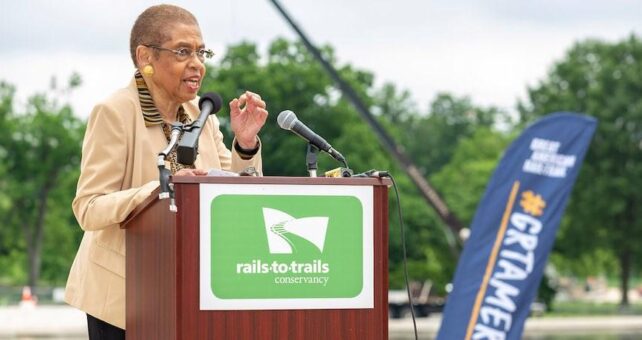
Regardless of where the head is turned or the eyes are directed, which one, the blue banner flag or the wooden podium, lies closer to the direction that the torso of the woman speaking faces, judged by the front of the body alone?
the wooden podium

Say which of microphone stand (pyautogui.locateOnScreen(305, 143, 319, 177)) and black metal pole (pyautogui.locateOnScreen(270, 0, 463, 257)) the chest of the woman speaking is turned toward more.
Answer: the microphone stand

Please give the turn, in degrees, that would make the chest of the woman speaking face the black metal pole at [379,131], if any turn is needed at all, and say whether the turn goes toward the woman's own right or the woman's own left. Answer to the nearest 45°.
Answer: approximately 135° to the woman's own left

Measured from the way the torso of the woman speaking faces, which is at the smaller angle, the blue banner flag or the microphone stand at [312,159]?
the microphone stand

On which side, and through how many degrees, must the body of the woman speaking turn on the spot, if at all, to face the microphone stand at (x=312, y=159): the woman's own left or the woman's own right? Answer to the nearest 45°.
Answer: approximately 45° to the woman's own left

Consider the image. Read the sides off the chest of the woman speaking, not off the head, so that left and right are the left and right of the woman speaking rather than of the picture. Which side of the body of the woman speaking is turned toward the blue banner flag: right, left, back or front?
left

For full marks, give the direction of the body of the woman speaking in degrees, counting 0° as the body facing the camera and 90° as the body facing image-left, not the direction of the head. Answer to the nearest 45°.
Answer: approximately 315°

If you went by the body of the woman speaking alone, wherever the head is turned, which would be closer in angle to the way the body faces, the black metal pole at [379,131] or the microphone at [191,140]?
the microphone

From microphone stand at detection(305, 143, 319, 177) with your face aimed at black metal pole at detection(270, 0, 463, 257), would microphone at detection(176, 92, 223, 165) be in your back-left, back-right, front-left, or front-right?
back-left
